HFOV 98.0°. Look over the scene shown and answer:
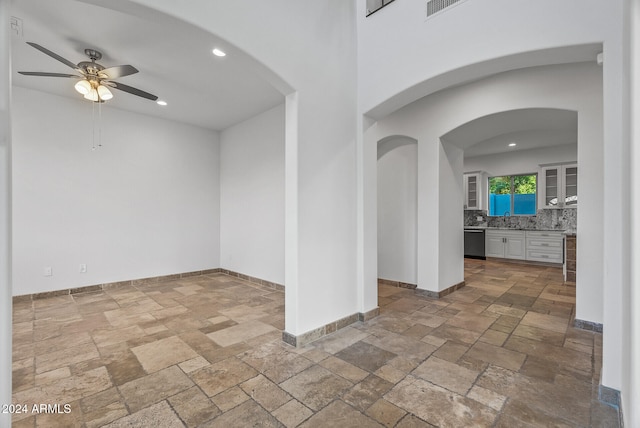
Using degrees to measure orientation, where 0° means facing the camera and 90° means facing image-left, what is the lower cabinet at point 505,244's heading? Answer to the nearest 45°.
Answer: approximately 0°

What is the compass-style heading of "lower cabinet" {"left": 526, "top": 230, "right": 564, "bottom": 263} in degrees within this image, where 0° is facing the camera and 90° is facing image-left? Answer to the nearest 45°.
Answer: approximately 0°

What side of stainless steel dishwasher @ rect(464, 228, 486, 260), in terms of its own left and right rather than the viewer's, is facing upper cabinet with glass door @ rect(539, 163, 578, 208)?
left

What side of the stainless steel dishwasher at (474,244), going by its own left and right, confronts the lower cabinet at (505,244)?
left

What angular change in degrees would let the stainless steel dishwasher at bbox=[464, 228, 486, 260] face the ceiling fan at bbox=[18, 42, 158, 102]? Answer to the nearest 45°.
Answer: approximately 45° to its right

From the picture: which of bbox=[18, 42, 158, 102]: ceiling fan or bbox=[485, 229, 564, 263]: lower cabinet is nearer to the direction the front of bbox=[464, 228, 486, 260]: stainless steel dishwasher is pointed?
the ceiling fan
